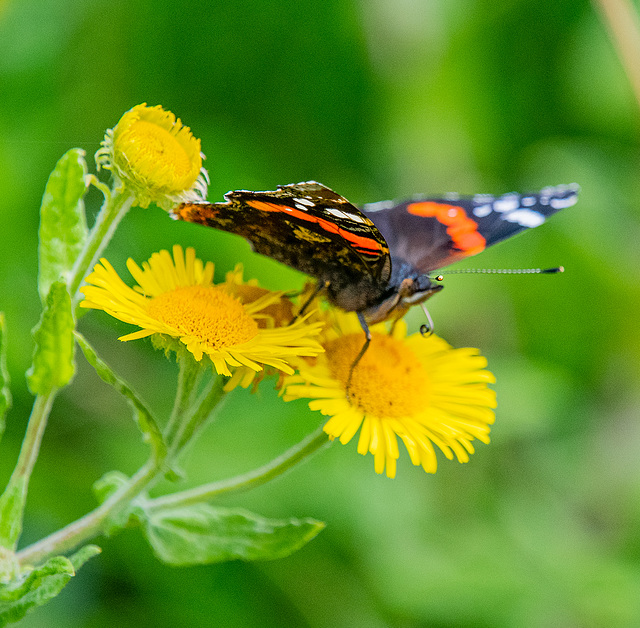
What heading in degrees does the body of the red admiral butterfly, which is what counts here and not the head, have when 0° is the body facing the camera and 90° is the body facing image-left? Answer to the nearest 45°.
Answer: approximately 315°
